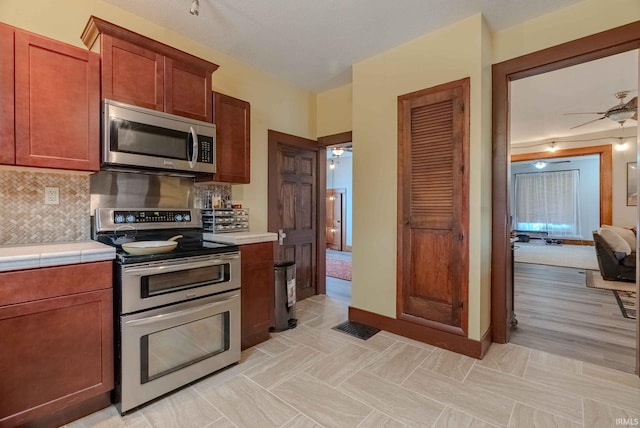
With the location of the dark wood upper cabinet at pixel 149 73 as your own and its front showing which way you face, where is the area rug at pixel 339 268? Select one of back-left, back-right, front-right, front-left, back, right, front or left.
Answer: left

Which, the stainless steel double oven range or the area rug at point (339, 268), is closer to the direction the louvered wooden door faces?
the stainless steel double oven range

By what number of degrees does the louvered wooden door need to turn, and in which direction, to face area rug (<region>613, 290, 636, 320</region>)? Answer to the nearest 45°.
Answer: approximately 180°

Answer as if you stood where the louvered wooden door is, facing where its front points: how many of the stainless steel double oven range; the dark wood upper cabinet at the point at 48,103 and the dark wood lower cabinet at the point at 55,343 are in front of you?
3

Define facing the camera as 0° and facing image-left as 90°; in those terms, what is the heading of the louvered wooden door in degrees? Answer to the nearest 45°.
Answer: approximately 45°

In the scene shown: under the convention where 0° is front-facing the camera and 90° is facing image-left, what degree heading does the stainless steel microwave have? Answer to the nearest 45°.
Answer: approximately 315°

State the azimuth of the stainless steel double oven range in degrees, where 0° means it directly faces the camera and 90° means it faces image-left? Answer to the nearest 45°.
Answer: approximately 315°

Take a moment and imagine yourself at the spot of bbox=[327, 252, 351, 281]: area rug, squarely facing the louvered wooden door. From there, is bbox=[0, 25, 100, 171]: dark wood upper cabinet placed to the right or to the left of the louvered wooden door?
right

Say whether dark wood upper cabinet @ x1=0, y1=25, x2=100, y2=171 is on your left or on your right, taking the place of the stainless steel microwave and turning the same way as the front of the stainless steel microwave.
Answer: on your right
